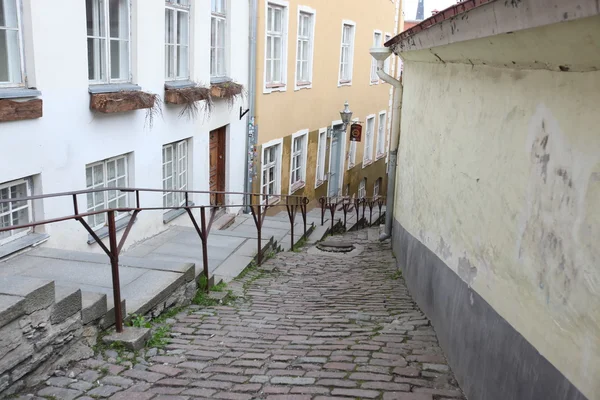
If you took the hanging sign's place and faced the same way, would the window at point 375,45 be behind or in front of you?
behind

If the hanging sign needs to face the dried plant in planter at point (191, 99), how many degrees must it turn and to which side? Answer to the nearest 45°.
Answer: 0° — it already faces it

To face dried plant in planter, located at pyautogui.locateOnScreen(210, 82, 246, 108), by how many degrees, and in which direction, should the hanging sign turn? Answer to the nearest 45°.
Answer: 0° — it already faces it

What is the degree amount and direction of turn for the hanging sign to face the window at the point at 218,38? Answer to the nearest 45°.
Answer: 0° — it already faces it

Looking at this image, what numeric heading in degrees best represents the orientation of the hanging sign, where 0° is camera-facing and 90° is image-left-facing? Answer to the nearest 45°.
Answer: approximately 0°

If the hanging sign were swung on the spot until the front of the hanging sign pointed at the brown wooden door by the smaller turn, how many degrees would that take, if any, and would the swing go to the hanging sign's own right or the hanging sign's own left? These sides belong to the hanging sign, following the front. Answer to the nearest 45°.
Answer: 0° — it already faces it
